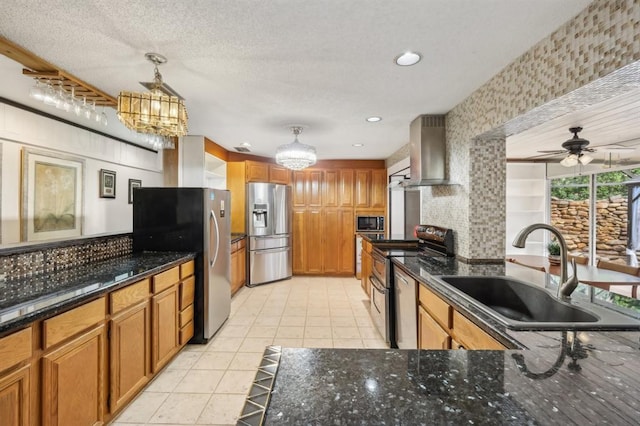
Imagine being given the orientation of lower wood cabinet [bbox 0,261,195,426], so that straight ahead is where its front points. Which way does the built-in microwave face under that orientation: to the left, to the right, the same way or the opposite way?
to the right

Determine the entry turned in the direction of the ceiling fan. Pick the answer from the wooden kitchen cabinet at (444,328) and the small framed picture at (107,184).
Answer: the small framed picture

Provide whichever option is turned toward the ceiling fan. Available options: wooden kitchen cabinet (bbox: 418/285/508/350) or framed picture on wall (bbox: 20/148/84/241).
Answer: the framed picture on wall

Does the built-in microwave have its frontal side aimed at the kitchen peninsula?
yes

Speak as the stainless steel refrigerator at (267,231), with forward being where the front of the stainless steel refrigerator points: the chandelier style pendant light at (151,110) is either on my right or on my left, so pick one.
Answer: on my right

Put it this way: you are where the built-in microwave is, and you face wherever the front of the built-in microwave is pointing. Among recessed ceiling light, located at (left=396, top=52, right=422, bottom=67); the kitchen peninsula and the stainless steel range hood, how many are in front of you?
3

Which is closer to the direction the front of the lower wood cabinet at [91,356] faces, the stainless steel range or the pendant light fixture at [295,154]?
the stainless steel range

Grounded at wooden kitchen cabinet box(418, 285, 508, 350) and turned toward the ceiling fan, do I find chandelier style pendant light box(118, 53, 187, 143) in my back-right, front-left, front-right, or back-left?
back-left

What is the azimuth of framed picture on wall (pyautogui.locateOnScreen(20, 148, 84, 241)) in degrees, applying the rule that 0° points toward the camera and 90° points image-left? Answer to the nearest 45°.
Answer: approximately 315°

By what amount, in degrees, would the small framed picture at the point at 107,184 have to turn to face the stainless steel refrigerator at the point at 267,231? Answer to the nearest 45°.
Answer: approximately 45° to its left

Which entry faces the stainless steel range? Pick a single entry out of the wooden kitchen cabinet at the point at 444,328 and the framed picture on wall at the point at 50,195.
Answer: the framed picture on wall

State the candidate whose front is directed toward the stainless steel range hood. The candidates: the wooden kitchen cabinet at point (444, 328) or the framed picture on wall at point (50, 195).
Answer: the framed picture on wall
